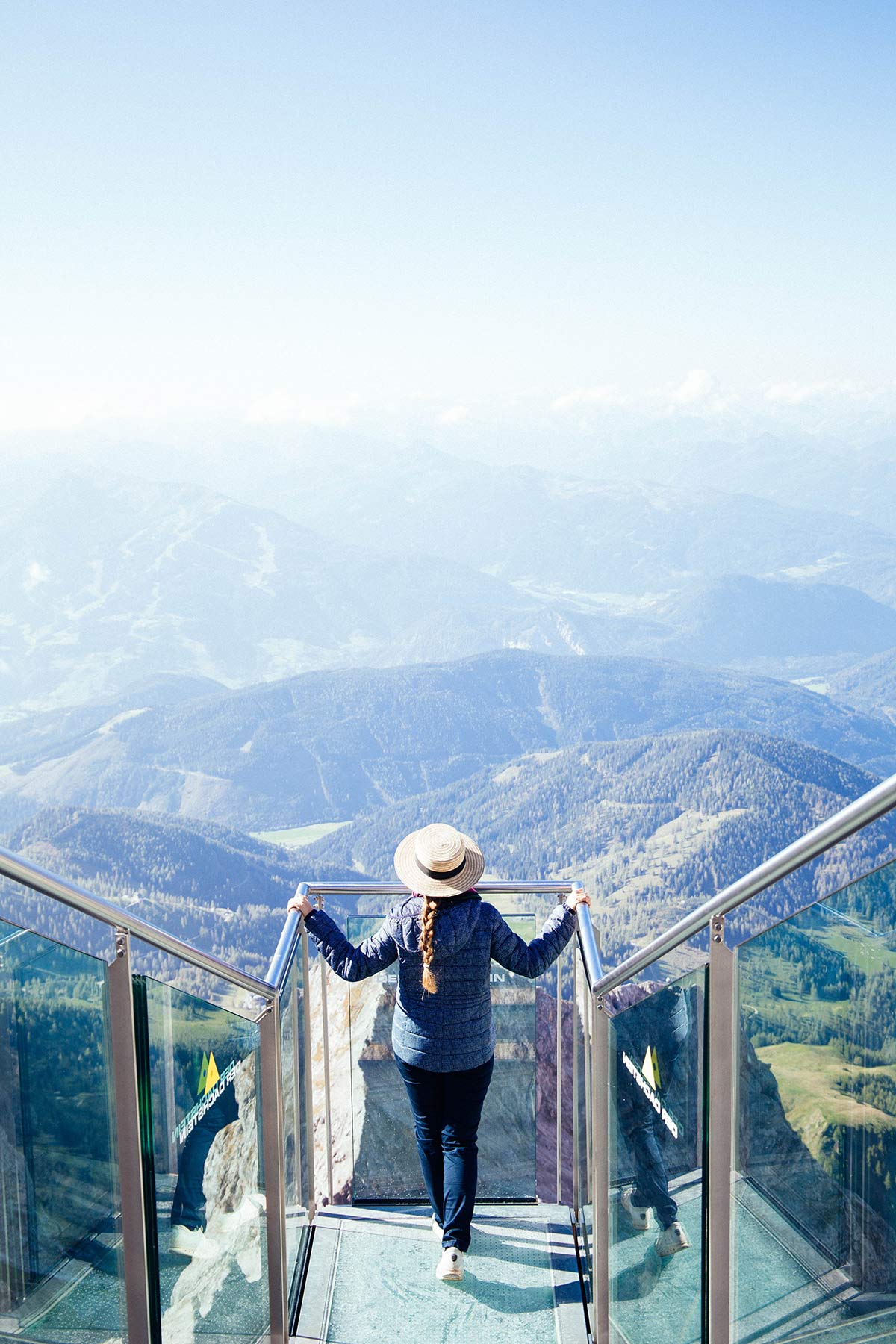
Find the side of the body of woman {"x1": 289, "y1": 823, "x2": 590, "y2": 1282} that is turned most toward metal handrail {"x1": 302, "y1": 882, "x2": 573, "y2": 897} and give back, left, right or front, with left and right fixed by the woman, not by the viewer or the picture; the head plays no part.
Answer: front

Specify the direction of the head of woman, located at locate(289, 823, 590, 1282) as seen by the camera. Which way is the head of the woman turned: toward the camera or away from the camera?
away from the camera

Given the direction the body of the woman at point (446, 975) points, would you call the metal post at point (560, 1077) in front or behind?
in front

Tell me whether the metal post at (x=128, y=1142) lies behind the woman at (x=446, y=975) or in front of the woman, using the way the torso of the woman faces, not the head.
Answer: behind

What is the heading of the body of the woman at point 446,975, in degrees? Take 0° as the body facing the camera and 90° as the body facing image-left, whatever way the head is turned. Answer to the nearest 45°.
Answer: approximately 180°
